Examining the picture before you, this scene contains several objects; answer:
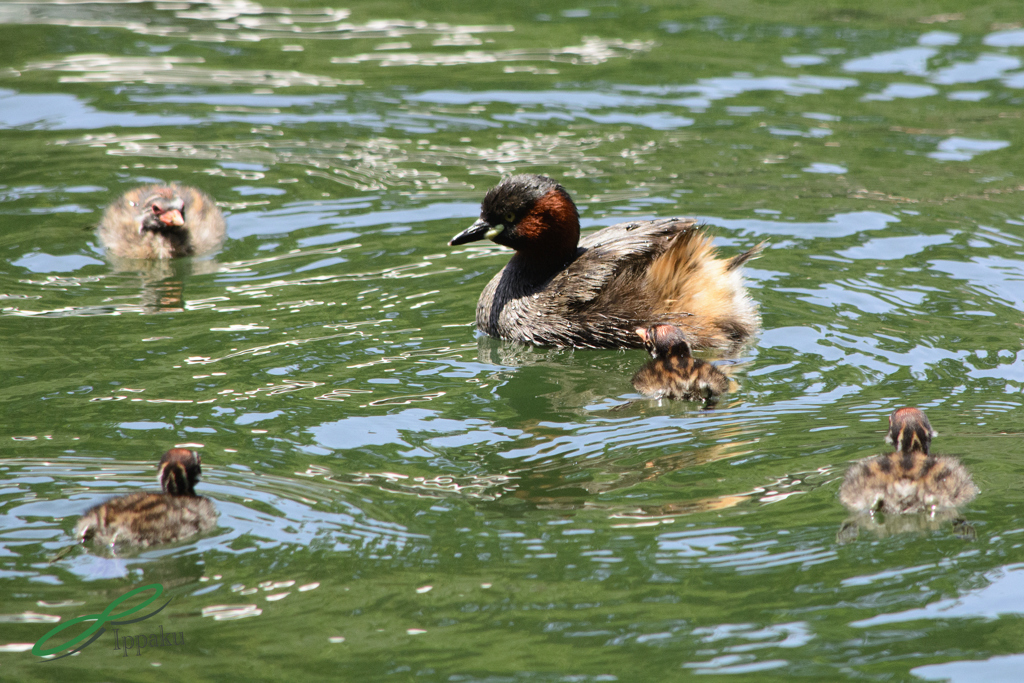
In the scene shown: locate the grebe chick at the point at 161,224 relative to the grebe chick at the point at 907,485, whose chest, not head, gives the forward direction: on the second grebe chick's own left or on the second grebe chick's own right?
on the second grebe chick's own left

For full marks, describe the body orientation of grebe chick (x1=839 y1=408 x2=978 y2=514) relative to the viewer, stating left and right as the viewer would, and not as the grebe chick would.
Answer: facing away from the viewer

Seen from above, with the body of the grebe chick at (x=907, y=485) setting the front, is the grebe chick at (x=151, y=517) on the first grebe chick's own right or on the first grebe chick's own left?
on the first grebe chick's own left
